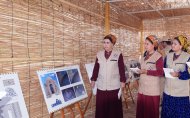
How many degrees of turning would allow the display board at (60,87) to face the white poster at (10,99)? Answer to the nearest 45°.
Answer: approximately 90° to its right

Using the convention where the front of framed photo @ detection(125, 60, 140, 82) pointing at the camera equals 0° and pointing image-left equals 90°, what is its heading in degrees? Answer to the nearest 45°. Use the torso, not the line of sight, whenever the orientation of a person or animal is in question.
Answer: approximately 0°

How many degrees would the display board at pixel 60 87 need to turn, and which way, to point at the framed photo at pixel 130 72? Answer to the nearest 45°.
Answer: approximately 90° to its left

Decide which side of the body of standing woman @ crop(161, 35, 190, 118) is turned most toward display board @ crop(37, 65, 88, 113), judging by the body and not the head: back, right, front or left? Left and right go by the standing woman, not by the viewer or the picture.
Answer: front

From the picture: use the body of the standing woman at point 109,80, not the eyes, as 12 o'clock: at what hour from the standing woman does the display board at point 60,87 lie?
The display board is roughly at 2 o'clock from the standing woman.

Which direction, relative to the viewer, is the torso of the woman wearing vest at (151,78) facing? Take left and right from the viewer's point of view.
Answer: facing the viewer and to the left of the viewer

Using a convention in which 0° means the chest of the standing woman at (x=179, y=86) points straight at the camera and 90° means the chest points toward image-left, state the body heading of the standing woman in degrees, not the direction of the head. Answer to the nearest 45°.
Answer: approximately 45°

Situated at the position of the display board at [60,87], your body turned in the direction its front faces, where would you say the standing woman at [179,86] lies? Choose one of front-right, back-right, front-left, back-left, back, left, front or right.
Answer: front-left

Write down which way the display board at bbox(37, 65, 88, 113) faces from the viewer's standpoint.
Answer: facing the viewer and to the right of the viewer
